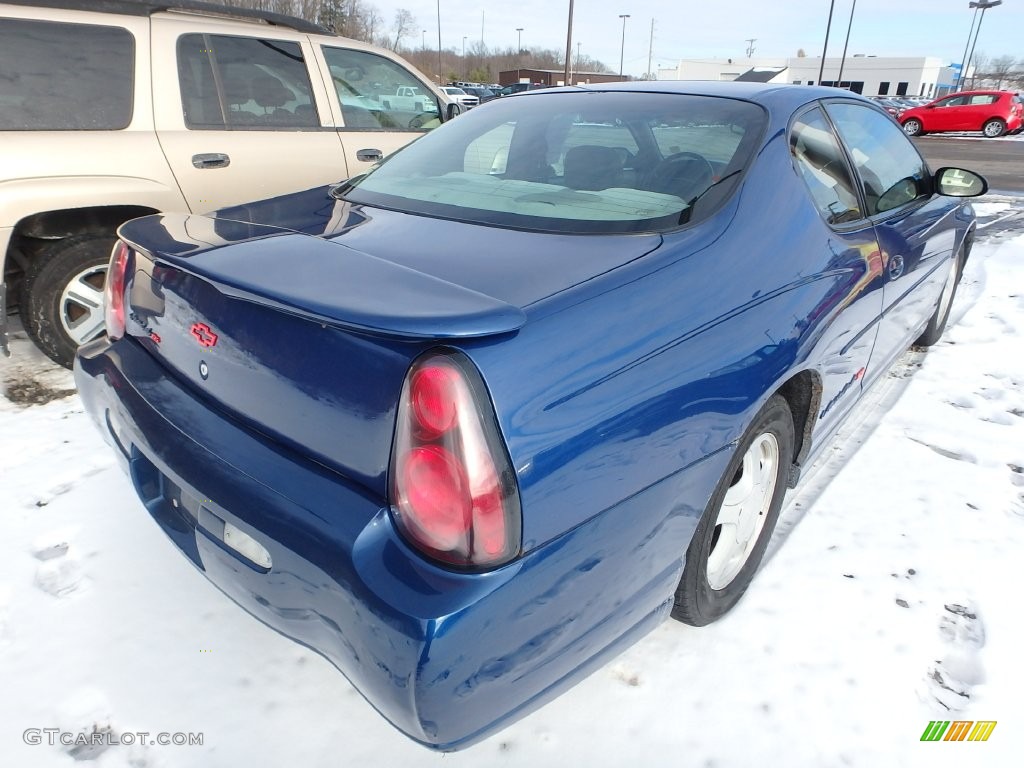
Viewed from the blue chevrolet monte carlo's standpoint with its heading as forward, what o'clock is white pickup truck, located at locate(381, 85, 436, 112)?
The white pickup truck is roughly at 10 o'clock from the blue chevrolet monte carlo.

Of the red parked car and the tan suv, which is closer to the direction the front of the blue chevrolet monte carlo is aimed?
the red parked car

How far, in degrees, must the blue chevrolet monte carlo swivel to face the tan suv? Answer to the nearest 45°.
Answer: approximately 90° to its left

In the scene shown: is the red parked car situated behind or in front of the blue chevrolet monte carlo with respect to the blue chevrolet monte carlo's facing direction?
in front

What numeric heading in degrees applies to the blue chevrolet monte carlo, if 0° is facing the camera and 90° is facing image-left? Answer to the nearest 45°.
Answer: approximately 225°

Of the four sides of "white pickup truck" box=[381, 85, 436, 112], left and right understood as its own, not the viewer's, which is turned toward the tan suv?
right
